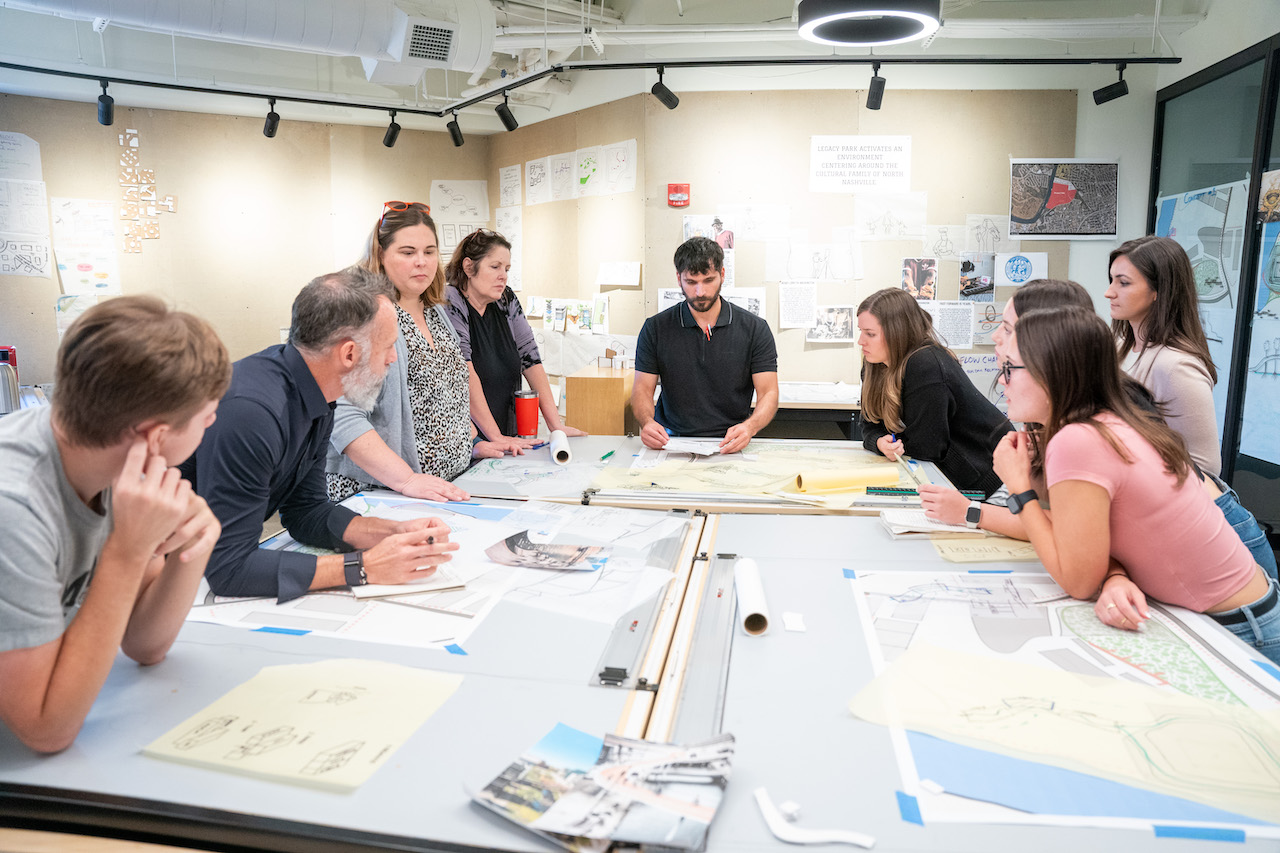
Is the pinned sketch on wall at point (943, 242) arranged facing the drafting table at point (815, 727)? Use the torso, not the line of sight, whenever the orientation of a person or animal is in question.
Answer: yes

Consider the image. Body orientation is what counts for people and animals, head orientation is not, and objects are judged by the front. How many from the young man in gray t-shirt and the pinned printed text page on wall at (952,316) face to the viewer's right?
1

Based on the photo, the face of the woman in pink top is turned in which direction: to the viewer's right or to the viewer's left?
to the viewer's left

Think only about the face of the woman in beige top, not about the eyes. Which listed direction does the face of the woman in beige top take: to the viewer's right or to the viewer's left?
to the viewer's left

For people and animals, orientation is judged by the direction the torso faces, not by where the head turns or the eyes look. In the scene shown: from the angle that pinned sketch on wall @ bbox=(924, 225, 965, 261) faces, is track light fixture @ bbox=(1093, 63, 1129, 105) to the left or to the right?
on its left

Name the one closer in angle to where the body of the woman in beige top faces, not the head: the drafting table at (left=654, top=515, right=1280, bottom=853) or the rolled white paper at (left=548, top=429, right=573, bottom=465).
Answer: the rolled white paper

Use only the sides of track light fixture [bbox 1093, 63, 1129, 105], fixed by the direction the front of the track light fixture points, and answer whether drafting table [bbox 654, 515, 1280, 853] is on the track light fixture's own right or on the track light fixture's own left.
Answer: on the track light fixture's own left

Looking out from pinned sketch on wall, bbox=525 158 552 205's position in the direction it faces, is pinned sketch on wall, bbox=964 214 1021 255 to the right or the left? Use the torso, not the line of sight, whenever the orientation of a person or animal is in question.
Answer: on its left

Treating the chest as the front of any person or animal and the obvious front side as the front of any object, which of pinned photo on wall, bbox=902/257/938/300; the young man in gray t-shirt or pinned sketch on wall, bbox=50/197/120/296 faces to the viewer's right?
the young man in gray t-shirt

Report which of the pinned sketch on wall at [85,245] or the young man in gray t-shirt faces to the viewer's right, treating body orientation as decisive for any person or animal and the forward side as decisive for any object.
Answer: the young man in gray t-shirt

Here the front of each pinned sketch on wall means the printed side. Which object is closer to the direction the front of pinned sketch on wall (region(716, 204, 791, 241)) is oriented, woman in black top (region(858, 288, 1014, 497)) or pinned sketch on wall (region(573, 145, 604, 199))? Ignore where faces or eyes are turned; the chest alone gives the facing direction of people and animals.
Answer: the woman in black top
